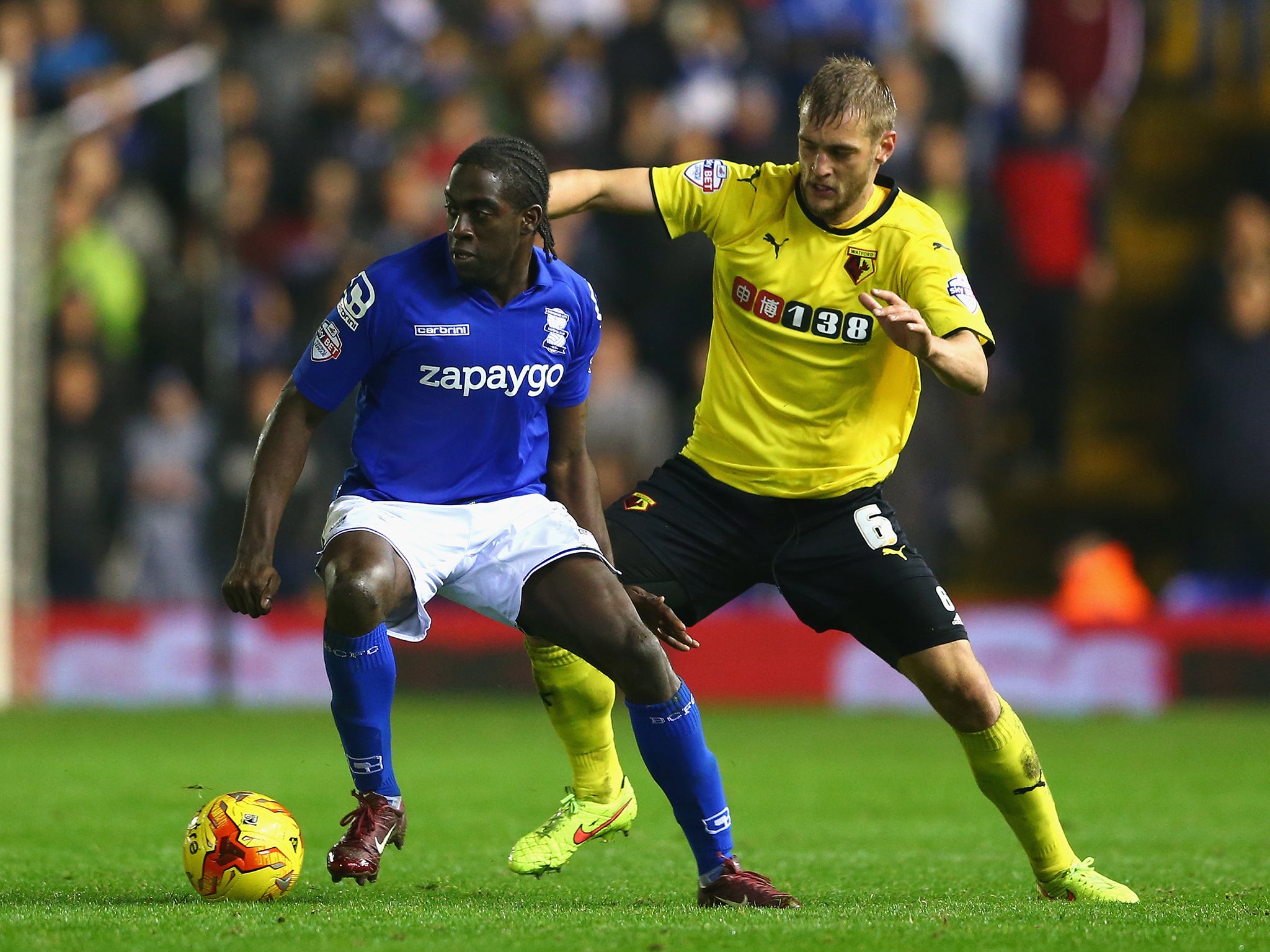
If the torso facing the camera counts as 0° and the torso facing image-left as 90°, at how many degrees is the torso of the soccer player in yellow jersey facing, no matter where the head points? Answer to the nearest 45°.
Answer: approximately 0°

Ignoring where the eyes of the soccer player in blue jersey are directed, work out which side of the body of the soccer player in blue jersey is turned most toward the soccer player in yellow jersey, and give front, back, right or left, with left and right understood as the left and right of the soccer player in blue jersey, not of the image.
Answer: left

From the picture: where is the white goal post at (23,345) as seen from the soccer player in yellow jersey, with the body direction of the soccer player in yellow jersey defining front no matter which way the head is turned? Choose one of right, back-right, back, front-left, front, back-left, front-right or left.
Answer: back-right

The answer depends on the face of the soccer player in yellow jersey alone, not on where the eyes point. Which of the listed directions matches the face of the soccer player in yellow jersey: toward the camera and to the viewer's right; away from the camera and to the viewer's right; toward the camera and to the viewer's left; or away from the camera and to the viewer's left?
toward the camera and to the viewer's left

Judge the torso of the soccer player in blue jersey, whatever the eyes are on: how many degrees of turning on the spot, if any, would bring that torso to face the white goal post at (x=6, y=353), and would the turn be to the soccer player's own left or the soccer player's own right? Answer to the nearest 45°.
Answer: approximately 135° to the soccer player's own right

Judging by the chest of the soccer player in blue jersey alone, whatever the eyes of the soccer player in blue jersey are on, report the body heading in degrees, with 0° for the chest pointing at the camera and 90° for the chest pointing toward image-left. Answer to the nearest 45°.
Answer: approximately 0°
